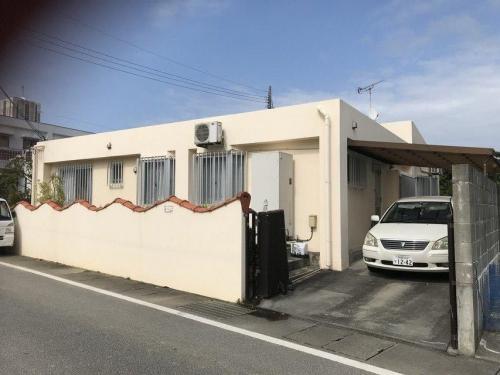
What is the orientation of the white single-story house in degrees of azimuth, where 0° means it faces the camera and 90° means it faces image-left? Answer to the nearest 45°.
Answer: approximately 45°

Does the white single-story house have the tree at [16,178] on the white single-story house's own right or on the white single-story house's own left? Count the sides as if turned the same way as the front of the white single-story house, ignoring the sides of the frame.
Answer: on the white single-story house's own right

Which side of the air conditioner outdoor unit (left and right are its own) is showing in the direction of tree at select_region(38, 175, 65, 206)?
right

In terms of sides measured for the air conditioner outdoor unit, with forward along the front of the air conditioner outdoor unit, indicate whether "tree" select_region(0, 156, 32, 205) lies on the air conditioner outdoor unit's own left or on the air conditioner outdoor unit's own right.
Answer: on the air conditioner outdoor unit's own right

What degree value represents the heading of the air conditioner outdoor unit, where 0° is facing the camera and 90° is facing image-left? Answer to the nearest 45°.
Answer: approximately 45°

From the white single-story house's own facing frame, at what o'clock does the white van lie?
The white van is roughly at 2 o'clock from the white single-story house.

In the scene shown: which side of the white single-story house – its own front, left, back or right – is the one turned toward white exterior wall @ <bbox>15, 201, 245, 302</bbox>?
front

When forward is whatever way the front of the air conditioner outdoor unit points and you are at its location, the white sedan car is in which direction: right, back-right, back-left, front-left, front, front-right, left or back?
left
